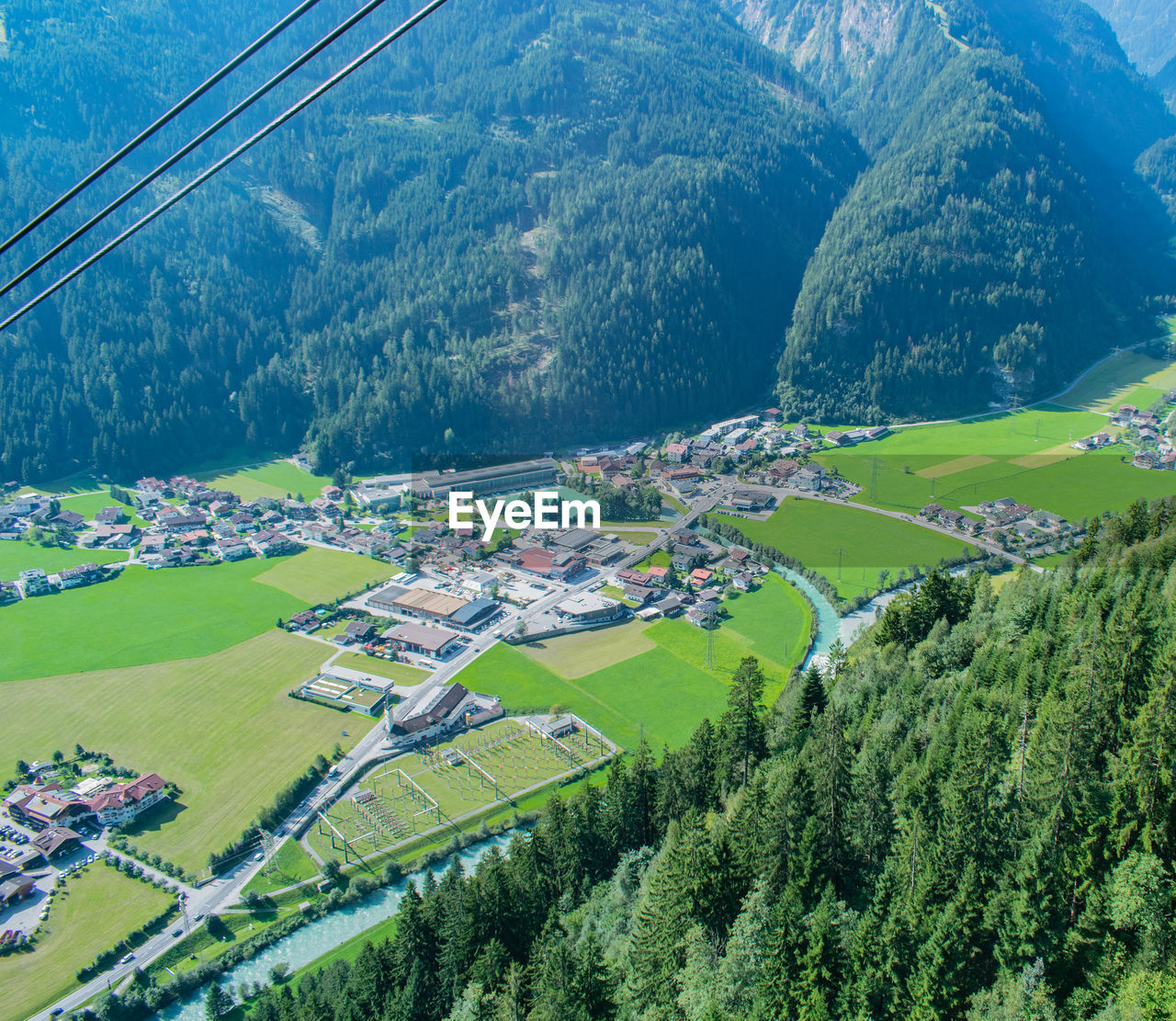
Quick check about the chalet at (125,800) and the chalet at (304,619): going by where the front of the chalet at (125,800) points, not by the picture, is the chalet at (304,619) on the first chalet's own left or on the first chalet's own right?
on the first chalet's own left

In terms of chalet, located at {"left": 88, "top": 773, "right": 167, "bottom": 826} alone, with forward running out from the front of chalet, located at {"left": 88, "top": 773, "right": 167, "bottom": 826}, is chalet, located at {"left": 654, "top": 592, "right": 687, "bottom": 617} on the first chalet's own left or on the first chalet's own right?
on the first chalet's own left

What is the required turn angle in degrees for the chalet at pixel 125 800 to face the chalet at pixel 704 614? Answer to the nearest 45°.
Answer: approximately 45° to its left

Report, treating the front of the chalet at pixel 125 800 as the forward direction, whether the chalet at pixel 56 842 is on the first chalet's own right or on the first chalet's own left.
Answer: on the first chalet's own right

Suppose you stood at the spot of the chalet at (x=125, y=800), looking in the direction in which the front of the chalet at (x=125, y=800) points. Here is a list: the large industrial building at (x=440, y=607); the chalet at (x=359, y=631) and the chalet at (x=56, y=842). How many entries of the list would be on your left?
2

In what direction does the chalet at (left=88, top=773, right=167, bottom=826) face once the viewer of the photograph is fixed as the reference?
facing the viewer and to the right of the viewer

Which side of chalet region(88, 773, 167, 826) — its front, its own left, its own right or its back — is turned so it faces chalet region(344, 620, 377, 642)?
left
